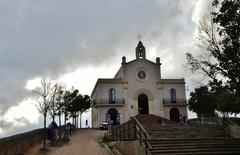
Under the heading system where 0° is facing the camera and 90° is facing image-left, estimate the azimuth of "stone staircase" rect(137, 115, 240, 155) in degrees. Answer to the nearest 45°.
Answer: approximately 0°

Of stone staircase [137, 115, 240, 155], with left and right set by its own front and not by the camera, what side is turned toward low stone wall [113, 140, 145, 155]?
right

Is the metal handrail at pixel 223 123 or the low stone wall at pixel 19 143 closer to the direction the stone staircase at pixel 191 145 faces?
the low stone wall

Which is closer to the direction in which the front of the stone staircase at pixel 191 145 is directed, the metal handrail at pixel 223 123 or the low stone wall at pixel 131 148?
the low stone wall

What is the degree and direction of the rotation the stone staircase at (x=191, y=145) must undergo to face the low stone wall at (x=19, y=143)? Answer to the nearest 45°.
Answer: approximately 90° to its right
